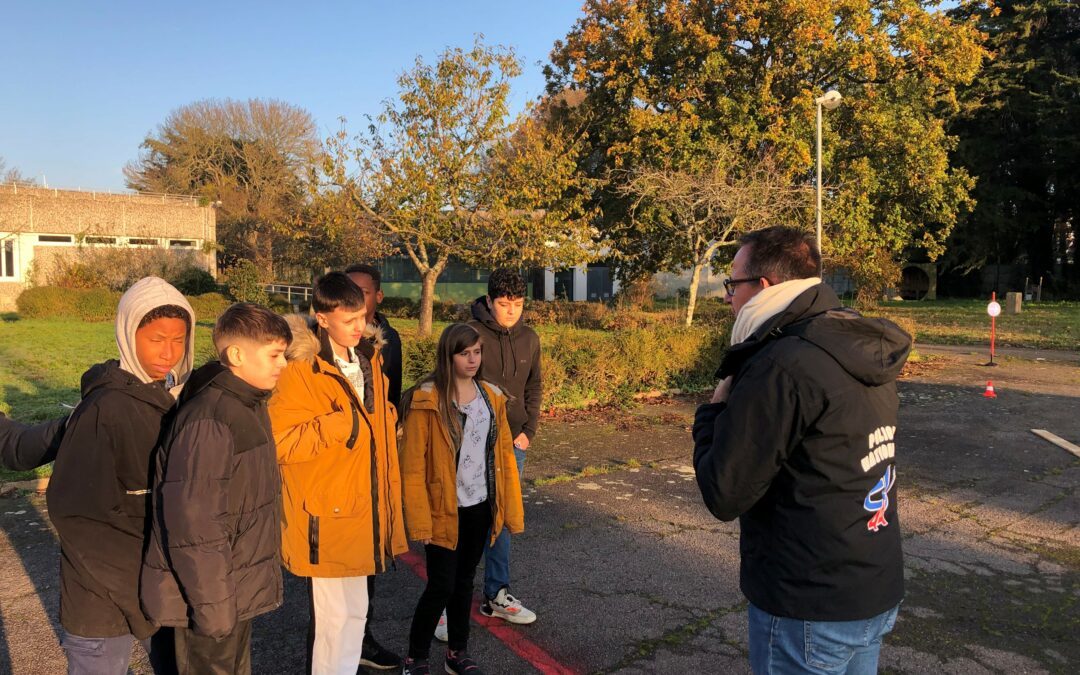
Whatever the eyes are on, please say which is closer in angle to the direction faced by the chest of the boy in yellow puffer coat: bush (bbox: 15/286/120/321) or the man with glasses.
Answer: the man with glasses

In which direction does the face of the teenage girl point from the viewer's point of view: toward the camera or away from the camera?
toward the camera

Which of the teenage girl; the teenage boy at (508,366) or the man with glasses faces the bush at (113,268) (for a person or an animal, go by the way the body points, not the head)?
the man with glasses

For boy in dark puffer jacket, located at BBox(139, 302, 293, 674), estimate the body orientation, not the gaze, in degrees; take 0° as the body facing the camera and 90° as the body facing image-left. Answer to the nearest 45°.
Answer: approximately 270°

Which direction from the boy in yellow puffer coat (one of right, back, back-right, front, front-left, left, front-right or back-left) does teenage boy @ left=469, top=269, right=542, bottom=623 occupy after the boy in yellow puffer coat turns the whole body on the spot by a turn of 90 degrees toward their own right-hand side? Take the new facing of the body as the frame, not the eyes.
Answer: back

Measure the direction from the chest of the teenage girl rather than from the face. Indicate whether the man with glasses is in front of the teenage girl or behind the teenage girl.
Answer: in front

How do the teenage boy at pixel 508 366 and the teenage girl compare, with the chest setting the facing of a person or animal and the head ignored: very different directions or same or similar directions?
same or similar directions

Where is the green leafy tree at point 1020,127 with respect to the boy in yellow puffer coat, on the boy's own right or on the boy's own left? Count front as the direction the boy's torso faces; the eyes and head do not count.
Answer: on the boy's own left

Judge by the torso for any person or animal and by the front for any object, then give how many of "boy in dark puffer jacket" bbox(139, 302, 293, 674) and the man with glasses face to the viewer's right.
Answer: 1

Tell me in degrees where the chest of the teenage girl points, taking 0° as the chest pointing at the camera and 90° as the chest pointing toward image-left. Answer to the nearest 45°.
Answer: approximately 315°

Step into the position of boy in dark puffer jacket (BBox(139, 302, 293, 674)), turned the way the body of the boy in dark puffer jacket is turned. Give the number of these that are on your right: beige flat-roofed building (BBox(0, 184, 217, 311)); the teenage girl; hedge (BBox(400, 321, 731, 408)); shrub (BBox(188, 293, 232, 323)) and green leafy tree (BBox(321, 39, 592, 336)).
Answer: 0

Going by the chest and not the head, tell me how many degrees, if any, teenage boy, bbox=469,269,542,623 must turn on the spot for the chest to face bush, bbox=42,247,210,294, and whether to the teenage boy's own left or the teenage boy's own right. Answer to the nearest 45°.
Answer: approximately 180°

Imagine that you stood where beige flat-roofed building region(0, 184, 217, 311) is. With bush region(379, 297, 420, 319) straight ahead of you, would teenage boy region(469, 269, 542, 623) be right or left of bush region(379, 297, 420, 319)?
right

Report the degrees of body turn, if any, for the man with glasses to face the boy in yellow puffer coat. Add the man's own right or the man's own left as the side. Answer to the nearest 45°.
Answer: approximately 45° to the man's own left

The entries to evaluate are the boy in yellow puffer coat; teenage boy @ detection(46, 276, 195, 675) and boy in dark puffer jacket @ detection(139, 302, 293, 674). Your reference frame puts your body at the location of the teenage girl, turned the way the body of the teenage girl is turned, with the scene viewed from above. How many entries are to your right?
3

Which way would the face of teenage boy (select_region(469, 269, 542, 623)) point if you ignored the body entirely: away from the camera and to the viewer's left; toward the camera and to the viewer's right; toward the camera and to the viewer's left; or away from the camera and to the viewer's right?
toward the camera and to the viewer's right

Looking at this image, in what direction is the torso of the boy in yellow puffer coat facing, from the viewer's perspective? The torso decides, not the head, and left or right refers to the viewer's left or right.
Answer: facing the viewer and to the right of the viewer

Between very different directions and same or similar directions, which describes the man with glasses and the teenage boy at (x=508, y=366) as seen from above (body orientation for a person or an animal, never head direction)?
very different directions

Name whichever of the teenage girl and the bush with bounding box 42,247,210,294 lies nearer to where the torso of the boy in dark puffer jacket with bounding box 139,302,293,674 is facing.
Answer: the teenage girl

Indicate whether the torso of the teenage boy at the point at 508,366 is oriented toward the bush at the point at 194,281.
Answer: no

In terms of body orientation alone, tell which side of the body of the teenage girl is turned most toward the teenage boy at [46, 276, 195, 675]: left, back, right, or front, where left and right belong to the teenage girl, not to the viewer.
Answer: right
